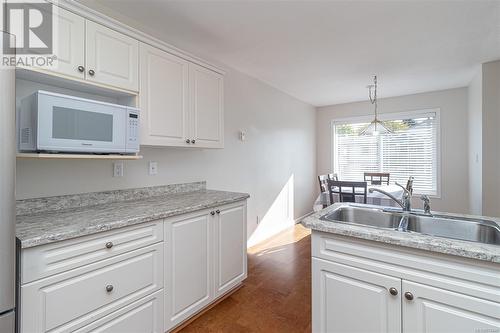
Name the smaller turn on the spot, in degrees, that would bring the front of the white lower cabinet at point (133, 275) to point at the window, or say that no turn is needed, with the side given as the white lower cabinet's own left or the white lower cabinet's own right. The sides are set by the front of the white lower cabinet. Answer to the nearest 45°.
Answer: approximately 45° to the white lower cabinet's own left

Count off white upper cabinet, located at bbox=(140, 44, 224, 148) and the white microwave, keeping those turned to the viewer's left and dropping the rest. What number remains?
0

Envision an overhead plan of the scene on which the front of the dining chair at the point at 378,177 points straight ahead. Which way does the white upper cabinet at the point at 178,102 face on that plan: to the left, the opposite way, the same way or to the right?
to the left

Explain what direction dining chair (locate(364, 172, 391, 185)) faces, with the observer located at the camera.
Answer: facing the viewer

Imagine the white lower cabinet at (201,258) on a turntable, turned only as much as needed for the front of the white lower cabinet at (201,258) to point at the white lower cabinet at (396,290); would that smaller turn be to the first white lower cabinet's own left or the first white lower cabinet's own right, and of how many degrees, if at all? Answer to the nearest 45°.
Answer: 0° — it already faces it

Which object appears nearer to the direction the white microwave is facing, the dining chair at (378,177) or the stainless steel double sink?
the stainless steel double sink
